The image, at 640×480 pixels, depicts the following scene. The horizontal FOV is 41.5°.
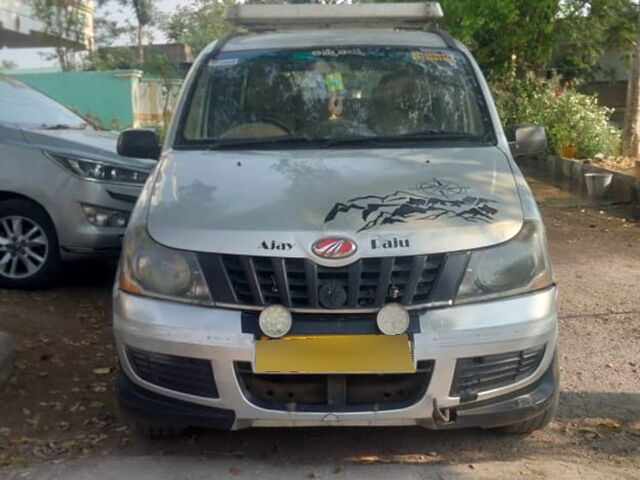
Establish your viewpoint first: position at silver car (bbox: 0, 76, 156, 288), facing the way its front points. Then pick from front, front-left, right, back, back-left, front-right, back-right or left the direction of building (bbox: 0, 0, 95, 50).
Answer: back-left

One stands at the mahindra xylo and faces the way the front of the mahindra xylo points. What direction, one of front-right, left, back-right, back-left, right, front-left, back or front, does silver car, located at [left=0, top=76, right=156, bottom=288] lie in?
back-right

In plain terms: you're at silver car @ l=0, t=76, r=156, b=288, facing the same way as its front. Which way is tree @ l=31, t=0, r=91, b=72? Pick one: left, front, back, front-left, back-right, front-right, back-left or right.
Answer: back-left

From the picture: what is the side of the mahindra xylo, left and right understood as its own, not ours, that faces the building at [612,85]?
back

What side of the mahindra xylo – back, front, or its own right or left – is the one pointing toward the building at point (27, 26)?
back

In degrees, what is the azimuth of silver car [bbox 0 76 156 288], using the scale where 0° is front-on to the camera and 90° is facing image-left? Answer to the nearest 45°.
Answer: approximately 315°

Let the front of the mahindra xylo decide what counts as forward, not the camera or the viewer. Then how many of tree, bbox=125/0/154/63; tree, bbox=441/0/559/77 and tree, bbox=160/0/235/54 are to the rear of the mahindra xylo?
3

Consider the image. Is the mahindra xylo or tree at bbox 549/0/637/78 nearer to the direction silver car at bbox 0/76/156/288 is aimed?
the mahindra xylo

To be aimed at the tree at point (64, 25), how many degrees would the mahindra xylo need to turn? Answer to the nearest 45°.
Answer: approximately 180°

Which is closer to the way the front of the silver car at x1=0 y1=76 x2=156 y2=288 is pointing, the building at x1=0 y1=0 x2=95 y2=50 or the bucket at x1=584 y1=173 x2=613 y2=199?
the bucket

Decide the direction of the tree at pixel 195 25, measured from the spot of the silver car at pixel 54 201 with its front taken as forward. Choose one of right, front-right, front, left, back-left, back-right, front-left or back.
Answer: back-left

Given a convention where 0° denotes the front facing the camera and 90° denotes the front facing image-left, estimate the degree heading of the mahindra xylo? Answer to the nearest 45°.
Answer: approximately 0°

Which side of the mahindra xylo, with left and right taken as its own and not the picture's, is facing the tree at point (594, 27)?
back
